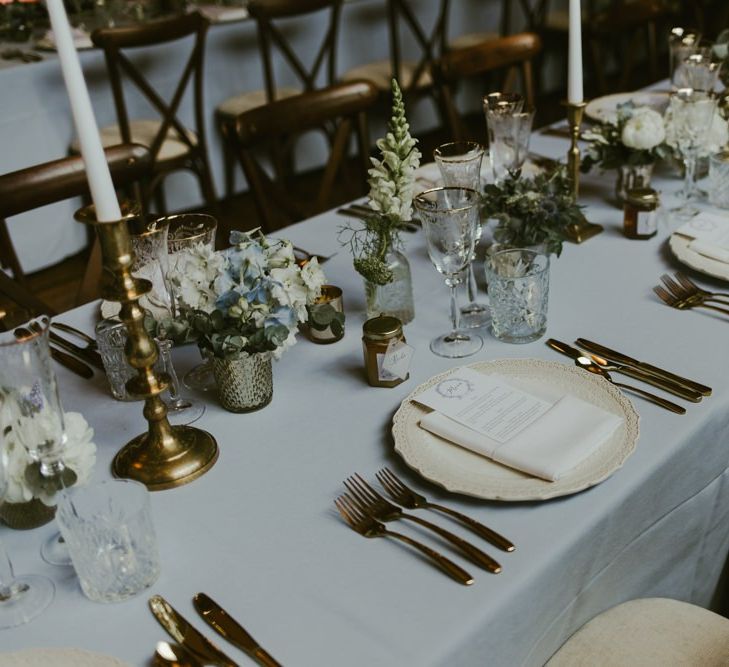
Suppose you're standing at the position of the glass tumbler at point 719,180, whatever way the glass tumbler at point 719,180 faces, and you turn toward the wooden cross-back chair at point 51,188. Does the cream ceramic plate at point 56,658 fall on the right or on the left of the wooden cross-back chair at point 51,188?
left

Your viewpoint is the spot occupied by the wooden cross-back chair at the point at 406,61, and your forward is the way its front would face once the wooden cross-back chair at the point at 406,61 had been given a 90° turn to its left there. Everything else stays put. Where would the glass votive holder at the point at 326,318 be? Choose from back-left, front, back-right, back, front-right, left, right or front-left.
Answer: front-left

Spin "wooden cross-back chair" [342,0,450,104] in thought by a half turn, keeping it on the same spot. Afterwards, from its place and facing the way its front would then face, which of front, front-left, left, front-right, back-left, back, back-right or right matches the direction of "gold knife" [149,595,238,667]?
front-right

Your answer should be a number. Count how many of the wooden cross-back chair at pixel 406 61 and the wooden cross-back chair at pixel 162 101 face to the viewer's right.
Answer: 0

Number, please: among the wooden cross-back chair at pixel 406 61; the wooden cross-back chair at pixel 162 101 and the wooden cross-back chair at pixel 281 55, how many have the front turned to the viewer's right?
0

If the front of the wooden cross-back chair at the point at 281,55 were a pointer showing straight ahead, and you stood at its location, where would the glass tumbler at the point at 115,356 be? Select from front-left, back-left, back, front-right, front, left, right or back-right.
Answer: back-left

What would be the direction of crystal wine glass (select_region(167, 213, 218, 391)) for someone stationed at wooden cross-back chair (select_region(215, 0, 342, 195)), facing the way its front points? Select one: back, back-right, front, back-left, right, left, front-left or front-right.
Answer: back-left
